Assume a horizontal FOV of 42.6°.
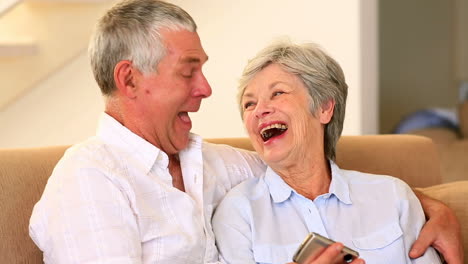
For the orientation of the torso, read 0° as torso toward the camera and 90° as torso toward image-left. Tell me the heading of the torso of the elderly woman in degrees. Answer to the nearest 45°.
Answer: approximately 0°

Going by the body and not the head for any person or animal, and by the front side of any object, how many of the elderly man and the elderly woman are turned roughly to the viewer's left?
0

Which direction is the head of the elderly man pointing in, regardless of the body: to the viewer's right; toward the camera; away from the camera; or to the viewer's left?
to the viewer's right

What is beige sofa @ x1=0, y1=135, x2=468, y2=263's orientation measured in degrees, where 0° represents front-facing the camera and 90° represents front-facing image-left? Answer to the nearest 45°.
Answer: approximately 0°

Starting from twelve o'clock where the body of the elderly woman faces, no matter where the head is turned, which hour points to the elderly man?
The elderly man is roughly at 2 o'clock from the elderly woman.

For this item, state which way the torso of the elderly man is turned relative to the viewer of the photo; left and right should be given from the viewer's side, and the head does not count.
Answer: facing the viewer and to the right of the viewer

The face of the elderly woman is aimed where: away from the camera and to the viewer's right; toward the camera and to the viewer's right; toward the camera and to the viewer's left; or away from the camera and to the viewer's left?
toward the camera and to the viewer's left
